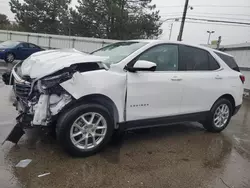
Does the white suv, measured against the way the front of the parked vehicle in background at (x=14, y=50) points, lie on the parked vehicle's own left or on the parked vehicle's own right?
on the parked vehicle's own left

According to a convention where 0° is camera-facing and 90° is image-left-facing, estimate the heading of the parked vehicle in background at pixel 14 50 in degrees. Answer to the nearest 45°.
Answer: approximately 45°

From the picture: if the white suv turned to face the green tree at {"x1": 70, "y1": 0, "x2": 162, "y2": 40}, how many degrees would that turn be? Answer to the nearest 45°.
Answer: approximately 135° to its right

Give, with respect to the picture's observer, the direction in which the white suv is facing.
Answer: facing the viewer and to the left of the viewer

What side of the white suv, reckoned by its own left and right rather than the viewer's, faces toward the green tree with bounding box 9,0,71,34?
right

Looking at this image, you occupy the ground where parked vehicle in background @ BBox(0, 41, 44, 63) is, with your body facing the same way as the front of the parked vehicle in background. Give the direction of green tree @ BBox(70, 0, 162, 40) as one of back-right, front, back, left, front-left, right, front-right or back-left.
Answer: back

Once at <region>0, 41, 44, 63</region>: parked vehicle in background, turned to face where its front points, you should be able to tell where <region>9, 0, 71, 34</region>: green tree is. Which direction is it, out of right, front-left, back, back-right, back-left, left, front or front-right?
back-right

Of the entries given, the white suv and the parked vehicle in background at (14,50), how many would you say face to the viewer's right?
0
